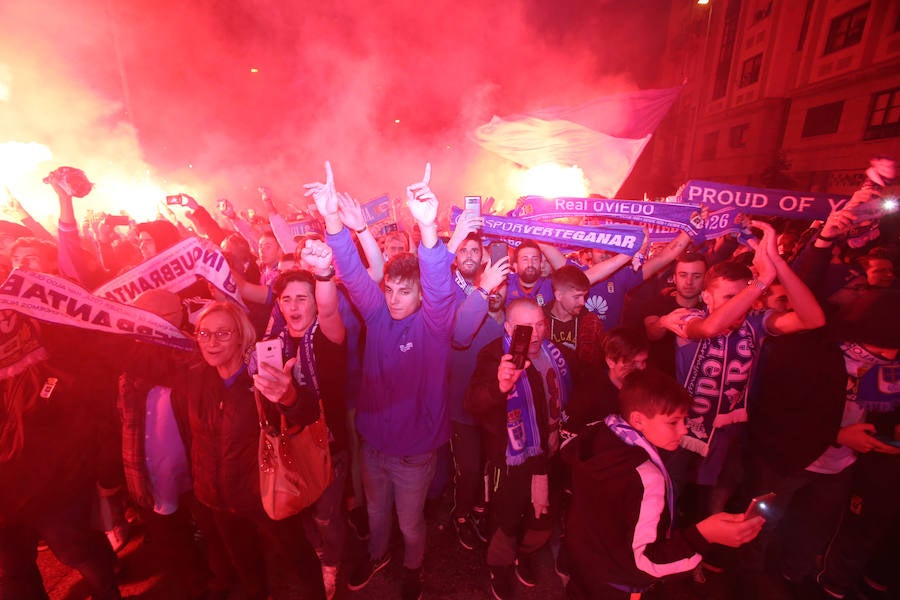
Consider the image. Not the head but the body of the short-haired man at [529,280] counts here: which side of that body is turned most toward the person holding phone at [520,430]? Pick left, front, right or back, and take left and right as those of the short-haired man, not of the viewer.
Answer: front

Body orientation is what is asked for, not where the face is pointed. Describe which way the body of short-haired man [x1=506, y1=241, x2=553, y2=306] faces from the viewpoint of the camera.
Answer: toward the camera

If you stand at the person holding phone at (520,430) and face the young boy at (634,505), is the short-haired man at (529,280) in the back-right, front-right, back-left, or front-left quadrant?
back-left

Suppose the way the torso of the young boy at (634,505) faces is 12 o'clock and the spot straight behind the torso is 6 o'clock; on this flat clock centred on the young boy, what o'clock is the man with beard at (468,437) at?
The man with beard is roughly at 7 o'clock from the young boy.

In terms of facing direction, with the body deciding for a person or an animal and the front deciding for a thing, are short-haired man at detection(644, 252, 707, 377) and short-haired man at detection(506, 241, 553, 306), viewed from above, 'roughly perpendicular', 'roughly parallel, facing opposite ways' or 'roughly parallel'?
roughly parallel

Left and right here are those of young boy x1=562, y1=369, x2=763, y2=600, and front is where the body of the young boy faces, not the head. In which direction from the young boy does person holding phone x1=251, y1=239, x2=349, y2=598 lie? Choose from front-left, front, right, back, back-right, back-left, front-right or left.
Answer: back

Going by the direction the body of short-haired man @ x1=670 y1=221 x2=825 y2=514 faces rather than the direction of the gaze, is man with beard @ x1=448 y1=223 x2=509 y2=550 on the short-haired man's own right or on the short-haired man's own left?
on the short-haired man's own right

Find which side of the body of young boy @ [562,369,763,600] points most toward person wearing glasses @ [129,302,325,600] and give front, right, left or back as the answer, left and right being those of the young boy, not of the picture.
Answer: back

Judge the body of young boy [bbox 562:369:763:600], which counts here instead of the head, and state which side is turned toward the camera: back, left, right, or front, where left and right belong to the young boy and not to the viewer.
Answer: right

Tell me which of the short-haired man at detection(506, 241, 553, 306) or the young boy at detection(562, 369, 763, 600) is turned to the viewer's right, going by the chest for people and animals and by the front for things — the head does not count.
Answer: the young boy

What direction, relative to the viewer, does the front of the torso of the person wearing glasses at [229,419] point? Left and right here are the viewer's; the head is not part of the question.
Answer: facing the viewer

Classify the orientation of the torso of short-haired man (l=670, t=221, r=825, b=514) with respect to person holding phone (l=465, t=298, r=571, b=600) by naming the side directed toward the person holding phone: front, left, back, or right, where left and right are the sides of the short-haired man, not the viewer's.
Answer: right

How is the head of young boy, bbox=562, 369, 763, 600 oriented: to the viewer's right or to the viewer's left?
to the viewer's right

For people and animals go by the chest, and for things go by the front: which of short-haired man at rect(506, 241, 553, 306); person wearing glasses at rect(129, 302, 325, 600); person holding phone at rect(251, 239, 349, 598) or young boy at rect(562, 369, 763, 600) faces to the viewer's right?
the young boy

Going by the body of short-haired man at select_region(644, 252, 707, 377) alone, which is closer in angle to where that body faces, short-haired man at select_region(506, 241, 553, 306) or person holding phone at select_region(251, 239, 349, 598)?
the person holding phone

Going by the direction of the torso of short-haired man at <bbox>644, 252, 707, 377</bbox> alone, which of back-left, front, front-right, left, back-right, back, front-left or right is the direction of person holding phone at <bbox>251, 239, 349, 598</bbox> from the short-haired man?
front-right

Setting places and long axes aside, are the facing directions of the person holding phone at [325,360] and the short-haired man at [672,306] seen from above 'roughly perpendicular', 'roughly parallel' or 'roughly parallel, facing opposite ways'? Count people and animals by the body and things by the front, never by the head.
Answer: roughly parallel

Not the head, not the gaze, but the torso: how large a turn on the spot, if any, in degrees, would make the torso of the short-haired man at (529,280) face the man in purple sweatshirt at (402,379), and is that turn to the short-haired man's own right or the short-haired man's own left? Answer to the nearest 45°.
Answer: approximately 45° to the short-haired man's own right
